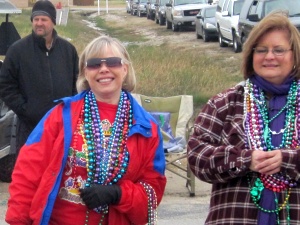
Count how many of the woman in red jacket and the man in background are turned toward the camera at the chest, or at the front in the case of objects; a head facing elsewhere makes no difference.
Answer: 2

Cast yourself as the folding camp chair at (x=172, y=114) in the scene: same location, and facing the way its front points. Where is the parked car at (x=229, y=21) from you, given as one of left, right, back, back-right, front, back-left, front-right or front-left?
back

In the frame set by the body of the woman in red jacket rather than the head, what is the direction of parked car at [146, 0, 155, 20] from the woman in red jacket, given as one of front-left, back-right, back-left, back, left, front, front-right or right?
back

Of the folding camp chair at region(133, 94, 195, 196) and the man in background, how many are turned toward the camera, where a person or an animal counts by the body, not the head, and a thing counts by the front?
2

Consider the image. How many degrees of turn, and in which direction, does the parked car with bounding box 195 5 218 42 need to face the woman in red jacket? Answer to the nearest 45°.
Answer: approximately 45° to its right

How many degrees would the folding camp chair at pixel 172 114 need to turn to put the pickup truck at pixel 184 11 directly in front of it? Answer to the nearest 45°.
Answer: approximately 180°

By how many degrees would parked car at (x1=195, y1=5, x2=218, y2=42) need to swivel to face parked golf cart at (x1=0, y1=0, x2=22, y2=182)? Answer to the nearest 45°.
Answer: approximately 45° to its right

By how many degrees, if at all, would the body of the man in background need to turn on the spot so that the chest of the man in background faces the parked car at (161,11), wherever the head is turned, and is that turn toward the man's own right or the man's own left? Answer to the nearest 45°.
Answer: approximately 180°

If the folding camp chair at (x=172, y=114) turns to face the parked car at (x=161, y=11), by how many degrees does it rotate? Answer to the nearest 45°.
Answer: approximately 180°
